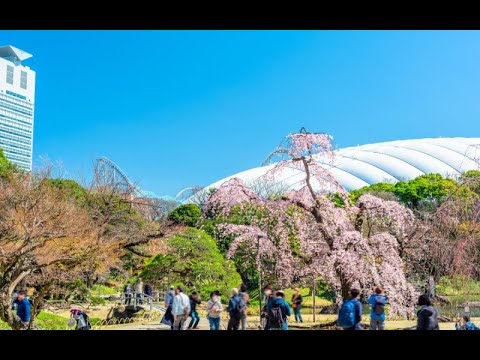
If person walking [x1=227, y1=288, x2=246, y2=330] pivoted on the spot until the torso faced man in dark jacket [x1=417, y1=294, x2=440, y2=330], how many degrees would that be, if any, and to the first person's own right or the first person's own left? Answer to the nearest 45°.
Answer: approximately 135° to the first person's own right

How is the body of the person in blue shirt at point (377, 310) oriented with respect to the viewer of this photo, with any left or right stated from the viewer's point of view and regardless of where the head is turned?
facing away from the viewer

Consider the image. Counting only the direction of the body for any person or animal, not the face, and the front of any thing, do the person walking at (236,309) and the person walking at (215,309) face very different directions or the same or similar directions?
very different directions

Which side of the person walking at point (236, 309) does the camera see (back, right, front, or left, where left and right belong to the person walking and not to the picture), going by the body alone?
back

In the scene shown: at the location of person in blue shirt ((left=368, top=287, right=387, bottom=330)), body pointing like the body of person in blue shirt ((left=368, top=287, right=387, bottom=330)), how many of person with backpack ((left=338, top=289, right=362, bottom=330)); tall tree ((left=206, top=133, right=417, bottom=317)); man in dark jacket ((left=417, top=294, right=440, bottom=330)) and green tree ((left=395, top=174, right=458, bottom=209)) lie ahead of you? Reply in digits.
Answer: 2

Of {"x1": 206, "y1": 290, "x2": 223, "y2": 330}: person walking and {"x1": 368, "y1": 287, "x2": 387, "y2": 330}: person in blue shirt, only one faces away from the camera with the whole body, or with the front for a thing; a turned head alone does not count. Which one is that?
the person in blue shirt

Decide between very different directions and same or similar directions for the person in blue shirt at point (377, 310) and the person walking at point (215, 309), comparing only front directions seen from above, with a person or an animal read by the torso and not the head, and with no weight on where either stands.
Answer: very different directions

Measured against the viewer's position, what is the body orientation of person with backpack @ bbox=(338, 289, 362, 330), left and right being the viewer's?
facing away from the viewer and to the right of the viewer

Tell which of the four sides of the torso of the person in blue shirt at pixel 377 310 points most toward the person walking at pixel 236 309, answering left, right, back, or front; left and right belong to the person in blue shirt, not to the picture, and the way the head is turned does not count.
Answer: left

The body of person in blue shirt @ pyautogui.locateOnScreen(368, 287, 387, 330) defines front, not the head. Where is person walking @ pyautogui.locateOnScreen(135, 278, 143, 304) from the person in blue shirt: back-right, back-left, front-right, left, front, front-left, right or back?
front-left

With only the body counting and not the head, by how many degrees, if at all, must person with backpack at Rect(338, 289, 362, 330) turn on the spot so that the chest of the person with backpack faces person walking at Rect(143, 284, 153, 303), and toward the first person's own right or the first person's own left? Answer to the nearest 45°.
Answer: approximately 90° to the first person's own left

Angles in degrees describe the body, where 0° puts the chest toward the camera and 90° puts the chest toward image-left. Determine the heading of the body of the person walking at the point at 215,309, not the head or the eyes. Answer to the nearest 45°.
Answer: approximately 0°

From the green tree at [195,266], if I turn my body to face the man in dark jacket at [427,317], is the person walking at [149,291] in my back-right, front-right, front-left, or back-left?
back-right

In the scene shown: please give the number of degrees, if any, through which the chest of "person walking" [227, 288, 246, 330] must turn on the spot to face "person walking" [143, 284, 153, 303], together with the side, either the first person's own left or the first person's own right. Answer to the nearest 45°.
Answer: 0° — they already face them
